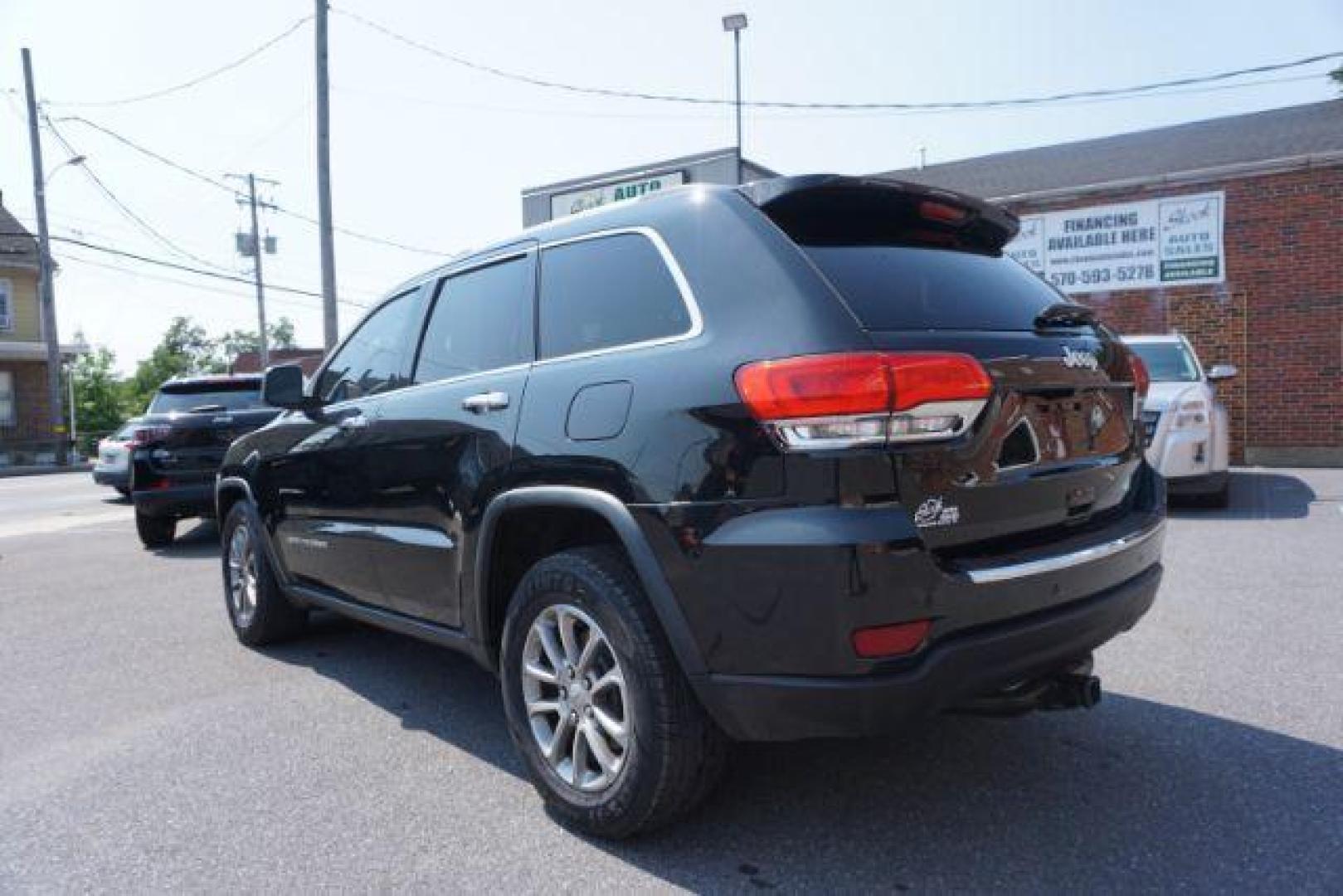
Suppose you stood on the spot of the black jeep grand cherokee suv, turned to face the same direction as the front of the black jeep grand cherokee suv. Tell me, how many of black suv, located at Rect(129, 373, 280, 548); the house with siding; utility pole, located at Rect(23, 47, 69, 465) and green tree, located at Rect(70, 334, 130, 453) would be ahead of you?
4

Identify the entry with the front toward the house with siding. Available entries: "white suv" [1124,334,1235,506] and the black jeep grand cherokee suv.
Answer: the black jeep grand cherokee suv

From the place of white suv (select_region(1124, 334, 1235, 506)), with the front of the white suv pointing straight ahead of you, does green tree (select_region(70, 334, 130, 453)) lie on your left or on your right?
on your right

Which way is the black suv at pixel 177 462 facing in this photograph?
away from the camera

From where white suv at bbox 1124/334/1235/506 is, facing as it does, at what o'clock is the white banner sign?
The white banner sign is roughly at 6 o'clock from the white suv.

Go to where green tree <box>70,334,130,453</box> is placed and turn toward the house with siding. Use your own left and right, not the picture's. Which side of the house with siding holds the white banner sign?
left

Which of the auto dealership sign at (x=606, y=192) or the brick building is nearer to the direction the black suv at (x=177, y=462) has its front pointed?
the auto dealership sign

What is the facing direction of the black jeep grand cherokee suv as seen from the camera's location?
facing away from the viewer and to the left of the viewer

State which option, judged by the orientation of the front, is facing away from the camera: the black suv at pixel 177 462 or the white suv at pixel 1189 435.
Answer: the black suv

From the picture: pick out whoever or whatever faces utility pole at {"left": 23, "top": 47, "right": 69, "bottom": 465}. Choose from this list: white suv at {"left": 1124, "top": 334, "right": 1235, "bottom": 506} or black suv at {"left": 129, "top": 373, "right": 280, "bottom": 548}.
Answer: the black suv

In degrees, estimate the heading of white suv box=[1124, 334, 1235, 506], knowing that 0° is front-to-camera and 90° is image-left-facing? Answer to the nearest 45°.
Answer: approximately 0°

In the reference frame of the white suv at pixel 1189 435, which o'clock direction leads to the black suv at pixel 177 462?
The black suv is roughly at 2 o'clock from the white suv.

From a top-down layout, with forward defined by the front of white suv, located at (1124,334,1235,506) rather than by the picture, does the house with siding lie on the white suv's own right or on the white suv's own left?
on the white suv's own right
